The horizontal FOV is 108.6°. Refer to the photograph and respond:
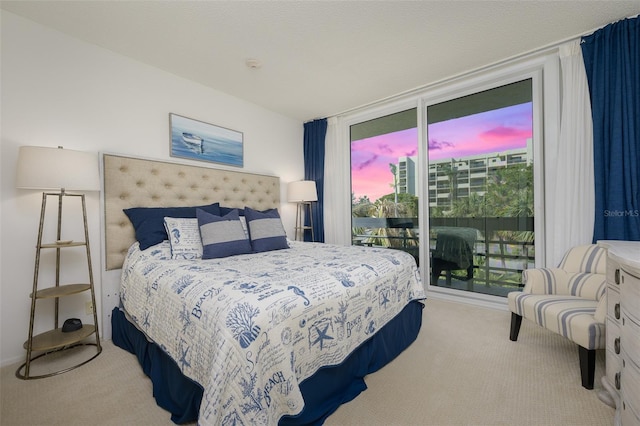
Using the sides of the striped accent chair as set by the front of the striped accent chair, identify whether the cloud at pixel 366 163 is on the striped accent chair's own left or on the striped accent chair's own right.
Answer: on the striped accent chair's own right

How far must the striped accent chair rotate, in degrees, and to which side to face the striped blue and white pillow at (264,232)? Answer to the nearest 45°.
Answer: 0° — it already faces it

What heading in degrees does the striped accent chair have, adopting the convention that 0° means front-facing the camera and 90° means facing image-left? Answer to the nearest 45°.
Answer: approximately 45°

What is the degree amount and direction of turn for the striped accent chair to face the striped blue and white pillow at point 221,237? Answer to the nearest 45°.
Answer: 0° — it already faces it

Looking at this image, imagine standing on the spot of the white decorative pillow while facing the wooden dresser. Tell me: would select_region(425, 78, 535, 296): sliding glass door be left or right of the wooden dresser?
left
